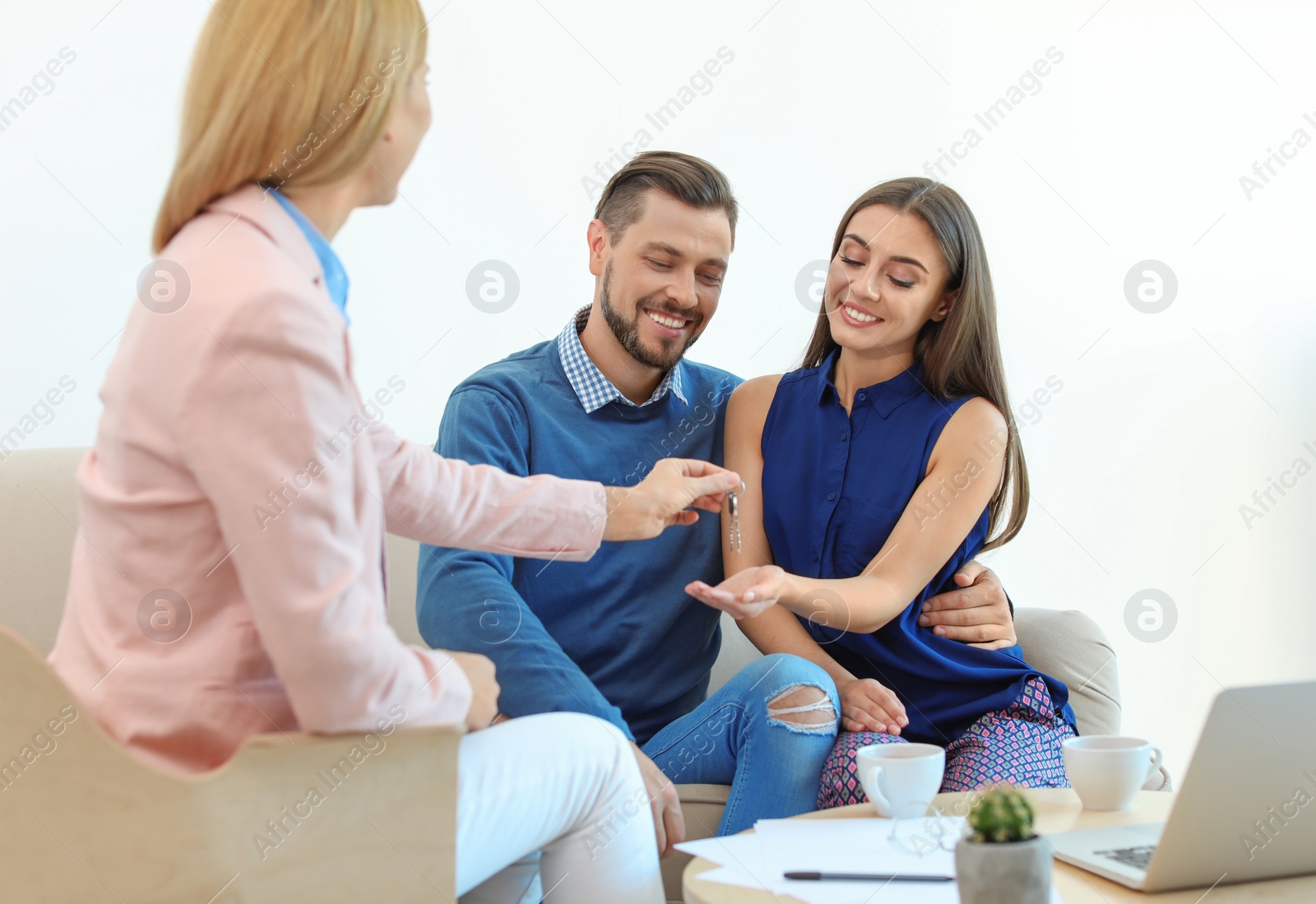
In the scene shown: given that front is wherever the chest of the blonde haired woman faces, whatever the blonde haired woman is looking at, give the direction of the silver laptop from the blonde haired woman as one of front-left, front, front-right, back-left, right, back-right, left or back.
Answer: front-right

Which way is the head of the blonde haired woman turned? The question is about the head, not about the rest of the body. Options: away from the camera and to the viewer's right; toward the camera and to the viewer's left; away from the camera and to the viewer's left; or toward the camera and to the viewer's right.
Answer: away from the camera and to the viewer's right

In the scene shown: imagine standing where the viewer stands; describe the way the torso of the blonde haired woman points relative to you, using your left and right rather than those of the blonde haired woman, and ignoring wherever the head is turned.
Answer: facing away from the viewer and to the right of the viewer

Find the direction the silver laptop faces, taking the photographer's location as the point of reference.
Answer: facing away from the viewer and to the left of the viewer
